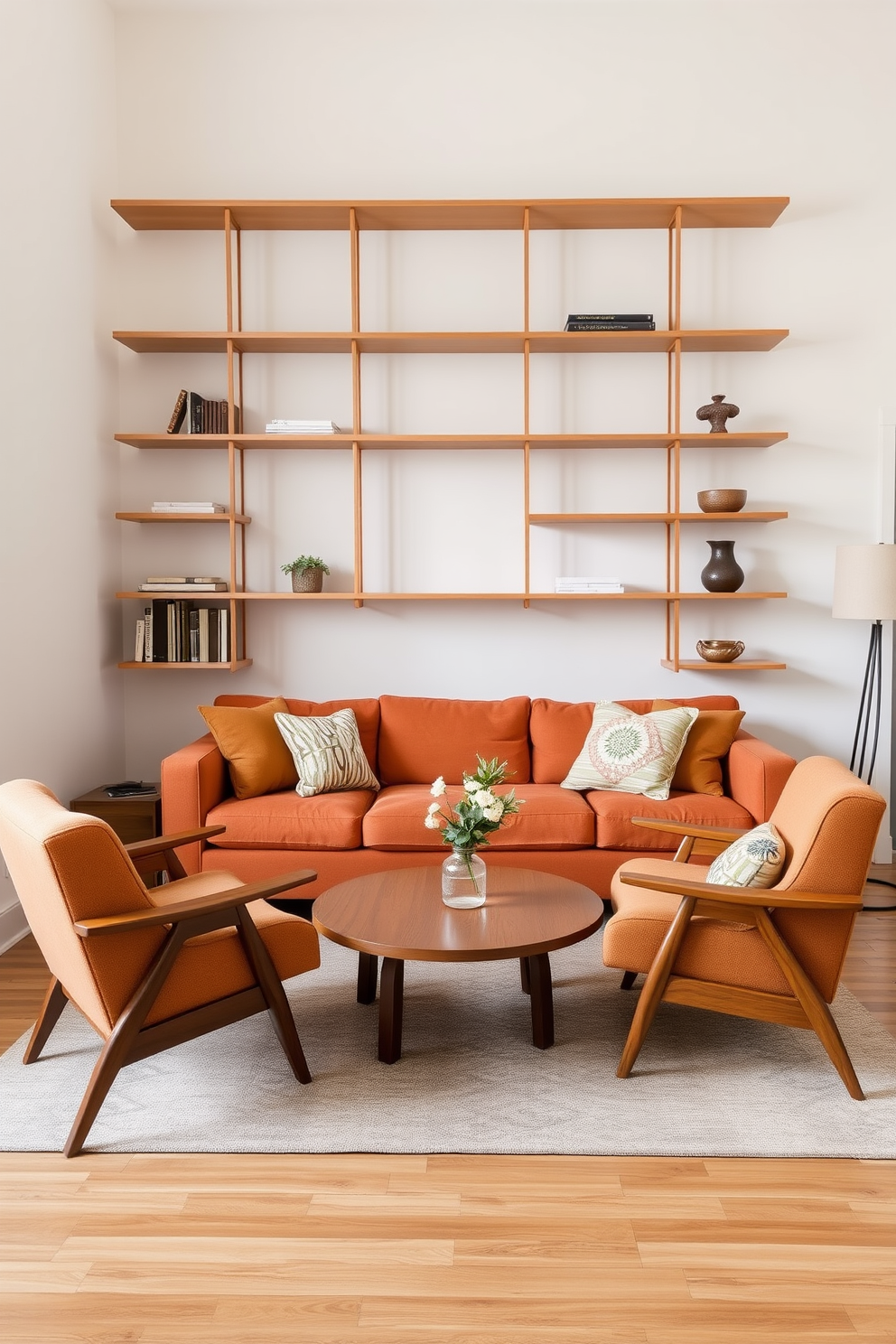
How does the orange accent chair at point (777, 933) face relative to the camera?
to the viewer's left

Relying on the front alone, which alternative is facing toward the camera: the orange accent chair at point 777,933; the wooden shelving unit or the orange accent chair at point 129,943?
the wooden shelving unit

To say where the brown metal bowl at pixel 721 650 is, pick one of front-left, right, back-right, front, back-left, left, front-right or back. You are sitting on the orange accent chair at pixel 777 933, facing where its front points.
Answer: right

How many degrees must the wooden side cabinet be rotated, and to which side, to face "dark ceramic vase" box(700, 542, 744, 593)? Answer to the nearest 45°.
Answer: approximately 90° to its left

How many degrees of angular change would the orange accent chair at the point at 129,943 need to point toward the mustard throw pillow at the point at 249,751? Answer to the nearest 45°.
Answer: approximately 45° to its left

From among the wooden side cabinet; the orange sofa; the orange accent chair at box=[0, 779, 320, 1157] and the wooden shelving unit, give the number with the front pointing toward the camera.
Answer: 3

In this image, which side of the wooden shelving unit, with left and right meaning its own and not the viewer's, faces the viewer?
front

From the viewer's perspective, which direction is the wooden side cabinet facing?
toward the camera

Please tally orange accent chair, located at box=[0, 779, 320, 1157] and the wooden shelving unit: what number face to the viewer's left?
0
